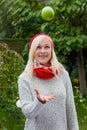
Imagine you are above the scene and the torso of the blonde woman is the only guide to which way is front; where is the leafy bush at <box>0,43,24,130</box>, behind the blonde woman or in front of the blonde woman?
behind

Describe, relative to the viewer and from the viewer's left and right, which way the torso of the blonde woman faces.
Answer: facing the viewer
